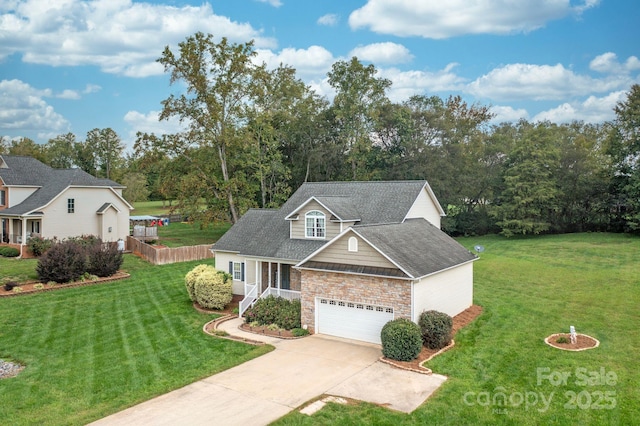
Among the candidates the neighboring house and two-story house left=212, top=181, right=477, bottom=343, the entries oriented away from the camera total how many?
0

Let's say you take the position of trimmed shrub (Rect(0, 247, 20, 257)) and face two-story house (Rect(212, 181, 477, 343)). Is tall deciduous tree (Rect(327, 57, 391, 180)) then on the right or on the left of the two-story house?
left

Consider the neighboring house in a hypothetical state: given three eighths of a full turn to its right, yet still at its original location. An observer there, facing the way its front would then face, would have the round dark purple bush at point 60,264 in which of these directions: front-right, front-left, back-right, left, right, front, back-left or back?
back

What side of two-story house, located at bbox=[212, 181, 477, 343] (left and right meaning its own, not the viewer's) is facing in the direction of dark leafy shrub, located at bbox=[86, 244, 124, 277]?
right

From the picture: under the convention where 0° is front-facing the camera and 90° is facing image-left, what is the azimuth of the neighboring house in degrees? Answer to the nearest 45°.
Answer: approximately 45°

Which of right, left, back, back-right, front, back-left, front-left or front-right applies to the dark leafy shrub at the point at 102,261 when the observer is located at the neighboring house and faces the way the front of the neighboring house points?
front-left

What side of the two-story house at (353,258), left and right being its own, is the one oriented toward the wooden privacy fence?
right

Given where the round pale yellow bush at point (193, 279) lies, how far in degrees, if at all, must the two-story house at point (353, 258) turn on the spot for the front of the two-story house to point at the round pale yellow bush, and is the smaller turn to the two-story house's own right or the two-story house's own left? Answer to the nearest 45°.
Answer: approximately 45° to the two-story house's own right

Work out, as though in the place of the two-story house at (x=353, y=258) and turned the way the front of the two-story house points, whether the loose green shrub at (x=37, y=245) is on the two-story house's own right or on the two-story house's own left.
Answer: on the two-story house's own right

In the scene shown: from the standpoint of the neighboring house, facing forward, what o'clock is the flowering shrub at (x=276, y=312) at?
The flowering shrub is roughly at 10 o'clock from the neighboring house.

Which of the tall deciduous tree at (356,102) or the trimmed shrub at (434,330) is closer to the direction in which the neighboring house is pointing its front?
the trimmed shrub

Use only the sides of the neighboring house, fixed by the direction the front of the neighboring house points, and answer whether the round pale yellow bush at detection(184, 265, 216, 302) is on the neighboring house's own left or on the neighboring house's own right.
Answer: on the neighboring house's own left

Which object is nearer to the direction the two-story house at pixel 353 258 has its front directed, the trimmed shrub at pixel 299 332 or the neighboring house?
the trimmed shrub

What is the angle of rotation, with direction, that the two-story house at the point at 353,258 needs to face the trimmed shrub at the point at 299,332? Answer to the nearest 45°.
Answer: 0° — it already faces it
